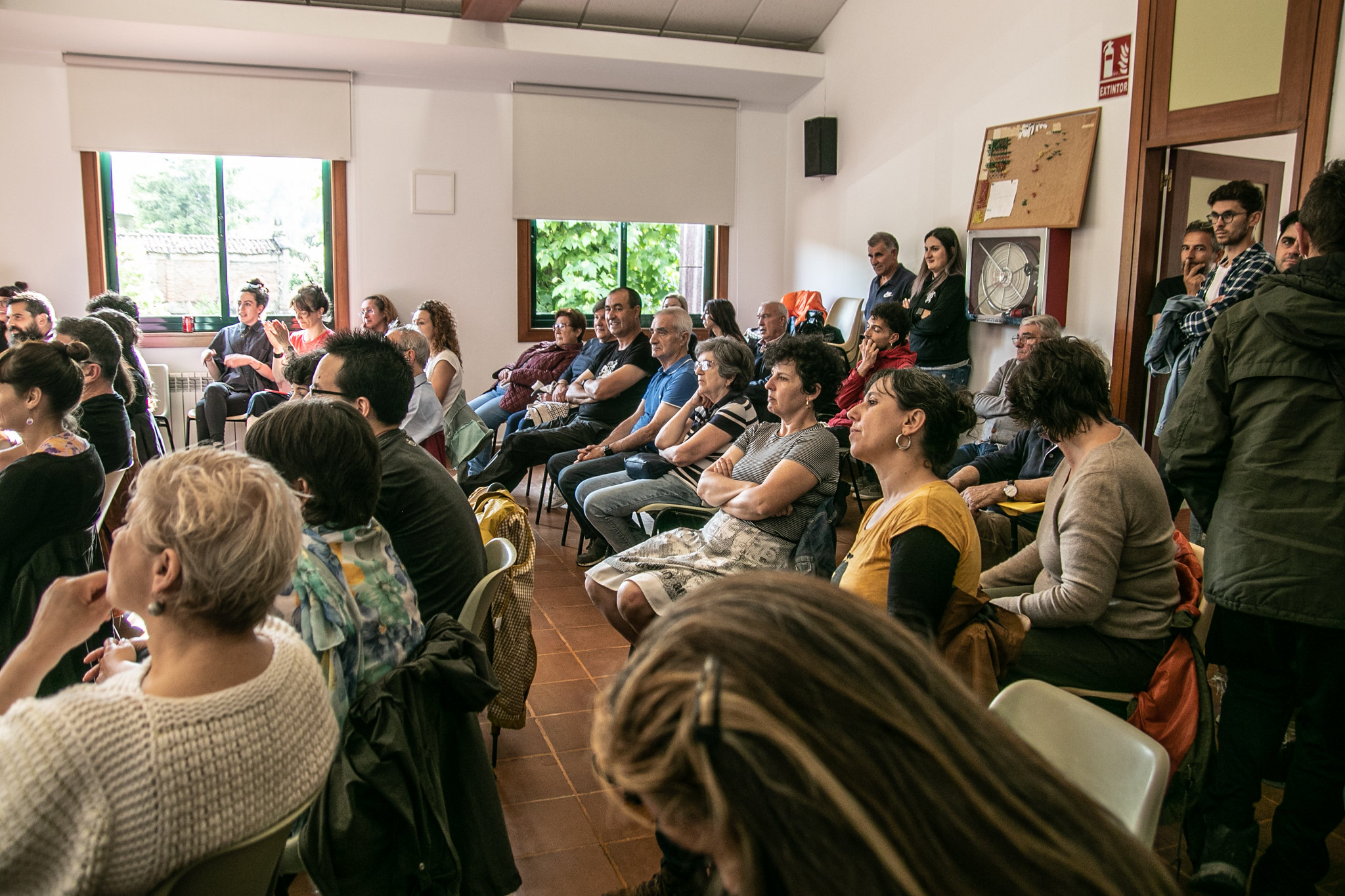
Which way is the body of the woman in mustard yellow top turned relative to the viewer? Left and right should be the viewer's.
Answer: facing to the left of the viewer

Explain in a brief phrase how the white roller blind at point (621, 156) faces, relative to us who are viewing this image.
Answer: facing the viewer

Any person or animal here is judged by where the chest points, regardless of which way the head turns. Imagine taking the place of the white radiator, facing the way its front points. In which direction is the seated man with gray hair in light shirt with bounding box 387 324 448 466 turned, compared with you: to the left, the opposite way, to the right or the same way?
to the right

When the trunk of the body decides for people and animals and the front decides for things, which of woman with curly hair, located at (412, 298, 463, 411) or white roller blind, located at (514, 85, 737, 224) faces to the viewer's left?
the woman with curly hair

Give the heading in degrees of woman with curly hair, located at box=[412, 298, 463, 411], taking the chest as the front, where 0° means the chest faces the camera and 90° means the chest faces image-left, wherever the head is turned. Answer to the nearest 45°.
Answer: approximately 90°

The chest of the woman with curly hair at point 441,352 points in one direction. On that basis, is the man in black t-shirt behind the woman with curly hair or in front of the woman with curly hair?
behind

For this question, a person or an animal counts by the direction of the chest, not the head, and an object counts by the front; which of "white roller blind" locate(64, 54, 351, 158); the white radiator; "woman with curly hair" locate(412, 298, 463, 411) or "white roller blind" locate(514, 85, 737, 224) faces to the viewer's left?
the woman with curly hair

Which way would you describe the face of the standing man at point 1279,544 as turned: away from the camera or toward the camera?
away from the camera

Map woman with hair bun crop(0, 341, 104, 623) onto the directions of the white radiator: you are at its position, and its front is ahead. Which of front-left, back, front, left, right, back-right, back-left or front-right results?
front

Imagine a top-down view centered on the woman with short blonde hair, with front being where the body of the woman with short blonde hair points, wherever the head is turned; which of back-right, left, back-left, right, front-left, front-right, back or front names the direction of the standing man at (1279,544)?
back-right

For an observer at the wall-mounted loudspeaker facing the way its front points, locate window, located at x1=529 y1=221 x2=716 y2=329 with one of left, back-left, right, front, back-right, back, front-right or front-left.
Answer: front-right

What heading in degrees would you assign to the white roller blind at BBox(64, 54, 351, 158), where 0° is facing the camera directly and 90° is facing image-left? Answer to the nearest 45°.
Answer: approximately 0°

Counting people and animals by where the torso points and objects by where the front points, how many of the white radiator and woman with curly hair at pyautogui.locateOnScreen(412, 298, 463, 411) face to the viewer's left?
1

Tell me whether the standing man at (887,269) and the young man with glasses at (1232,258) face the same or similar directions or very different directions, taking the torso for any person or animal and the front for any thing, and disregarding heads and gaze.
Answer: same or similar directions
